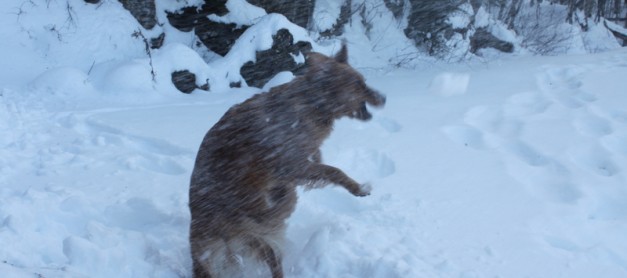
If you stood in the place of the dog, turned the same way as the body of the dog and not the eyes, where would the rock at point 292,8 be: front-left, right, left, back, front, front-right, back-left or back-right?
left

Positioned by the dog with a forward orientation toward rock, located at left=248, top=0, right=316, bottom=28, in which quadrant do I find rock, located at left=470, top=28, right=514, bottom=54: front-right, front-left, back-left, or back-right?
front-right

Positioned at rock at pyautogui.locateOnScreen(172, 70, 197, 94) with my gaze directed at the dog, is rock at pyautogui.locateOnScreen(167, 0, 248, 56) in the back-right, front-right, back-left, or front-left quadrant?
back-left

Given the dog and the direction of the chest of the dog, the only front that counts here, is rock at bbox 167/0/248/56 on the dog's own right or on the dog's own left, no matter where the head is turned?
on the dog's own left

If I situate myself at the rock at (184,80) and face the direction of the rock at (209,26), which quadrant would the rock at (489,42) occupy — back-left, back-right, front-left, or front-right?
front-right

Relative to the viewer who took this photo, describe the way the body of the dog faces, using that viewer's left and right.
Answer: facing to the right of the viewer

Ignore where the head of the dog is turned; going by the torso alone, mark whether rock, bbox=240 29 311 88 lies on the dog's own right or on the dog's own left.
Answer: on the dog's own left

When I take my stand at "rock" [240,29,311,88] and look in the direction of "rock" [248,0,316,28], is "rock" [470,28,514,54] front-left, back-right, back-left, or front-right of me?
front-right

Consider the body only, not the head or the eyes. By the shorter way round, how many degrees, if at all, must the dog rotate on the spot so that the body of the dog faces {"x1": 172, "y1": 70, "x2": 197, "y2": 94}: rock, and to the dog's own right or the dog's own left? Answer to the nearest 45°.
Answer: approximately 90° to the dog's own left

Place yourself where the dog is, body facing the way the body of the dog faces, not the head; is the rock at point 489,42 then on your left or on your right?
on your left

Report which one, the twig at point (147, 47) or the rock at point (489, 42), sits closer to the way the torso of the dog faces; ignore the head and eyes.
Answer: the rock
